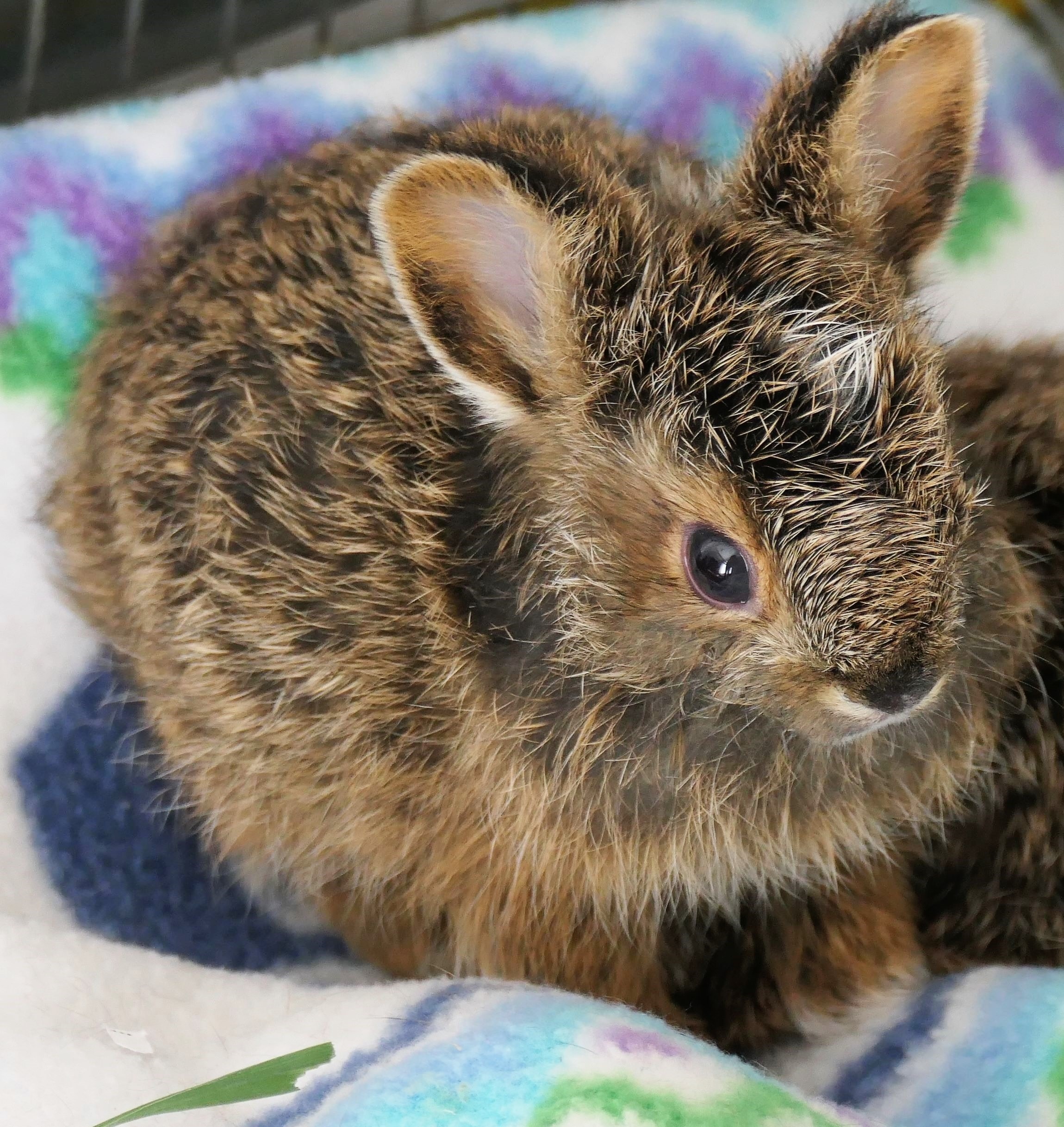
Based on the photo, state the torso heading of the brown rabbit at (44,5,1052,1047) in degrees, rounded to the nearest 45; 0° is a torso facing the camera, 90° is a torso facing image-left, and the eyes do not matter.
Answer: approximately 315°

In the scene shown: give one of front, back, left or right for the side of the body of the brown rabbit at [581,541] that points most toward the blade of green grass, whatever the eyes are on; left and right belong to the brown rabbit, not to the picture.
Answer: right
